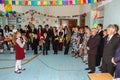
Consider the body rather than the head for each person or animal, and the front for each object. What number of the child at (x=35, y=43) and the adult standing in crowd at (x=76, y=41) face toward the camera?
2

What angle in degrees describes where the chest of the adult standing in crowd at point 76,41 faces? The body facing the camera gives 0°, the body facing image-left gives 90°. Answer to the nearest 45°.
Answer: approximately 0°

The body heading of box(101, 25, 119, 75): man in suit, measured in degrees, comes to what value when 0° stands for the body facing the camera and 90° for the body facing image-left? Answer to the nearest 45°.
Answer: approximately 45°

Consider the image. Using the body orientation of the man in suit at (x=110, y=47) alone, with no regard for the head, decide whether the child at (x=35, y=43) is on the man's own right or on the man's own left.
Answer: on the man's own right

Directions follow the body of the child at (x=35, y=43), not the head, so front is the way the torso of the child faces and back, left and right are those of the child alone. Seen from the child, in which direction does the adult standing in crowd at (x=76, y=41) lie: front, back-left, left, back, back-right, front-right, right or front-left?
front-left

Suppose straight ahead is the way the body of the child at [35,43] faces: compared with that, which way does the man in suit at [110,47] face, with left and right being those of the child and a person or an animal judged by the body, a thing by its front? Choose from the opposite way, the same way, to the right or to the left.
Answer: to the right
